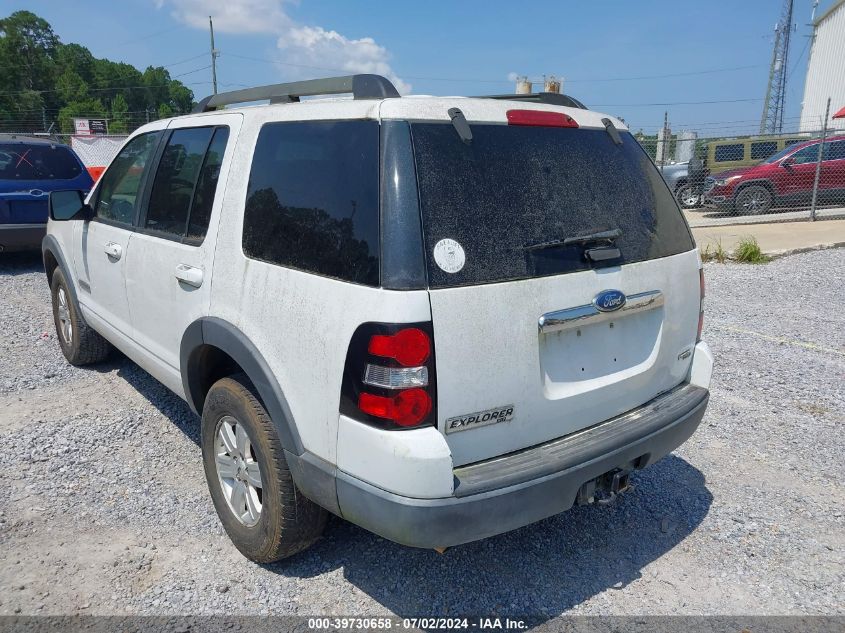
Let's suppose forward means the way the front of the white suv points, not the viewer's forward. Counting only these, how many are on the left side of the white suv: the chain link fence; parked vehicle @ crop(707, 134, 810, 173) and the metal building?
0

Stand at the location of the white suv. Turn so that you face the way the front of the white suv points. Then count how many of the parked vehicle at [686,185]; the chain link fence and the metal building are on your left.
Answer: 0

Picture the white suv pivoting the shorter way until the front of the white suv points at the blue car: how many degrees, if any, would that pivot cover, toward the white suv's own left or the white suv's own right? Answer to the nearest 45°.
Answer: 0° — it already faces it

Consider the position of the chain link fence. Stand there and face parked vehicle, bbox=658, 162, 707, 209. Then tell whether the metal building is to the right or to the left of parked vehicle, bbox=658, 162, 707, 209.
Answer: right

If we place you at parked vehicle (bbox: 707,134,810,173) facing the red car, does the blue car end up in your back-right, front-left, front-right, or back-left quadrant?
front-right

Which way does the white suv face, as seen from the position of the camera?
facing away from the viewer and to the left of the viewer

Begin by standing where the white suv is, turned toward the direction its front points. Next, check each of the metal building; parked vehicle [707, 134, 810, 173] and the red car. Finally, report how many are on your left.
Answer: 0

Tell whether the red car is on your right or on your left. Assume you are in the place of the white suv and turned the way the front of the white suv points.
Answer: on your right

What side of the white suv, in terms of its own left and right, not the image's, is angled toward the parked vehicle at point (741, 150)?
right

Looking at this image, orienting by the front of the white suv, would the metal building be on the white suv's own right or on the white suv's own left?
on the white suv's own right

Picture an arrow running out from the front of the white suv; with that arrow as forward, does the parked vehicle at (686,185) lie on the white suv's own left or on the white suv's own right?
on the white suv's own right

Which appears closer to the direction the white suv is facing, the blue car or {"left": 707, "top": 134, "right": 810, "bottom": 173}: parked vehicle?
the blue car

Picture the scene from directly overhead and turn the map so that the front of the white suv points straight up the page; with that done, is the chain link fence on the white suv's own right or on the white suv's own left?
on the white suv's own right
